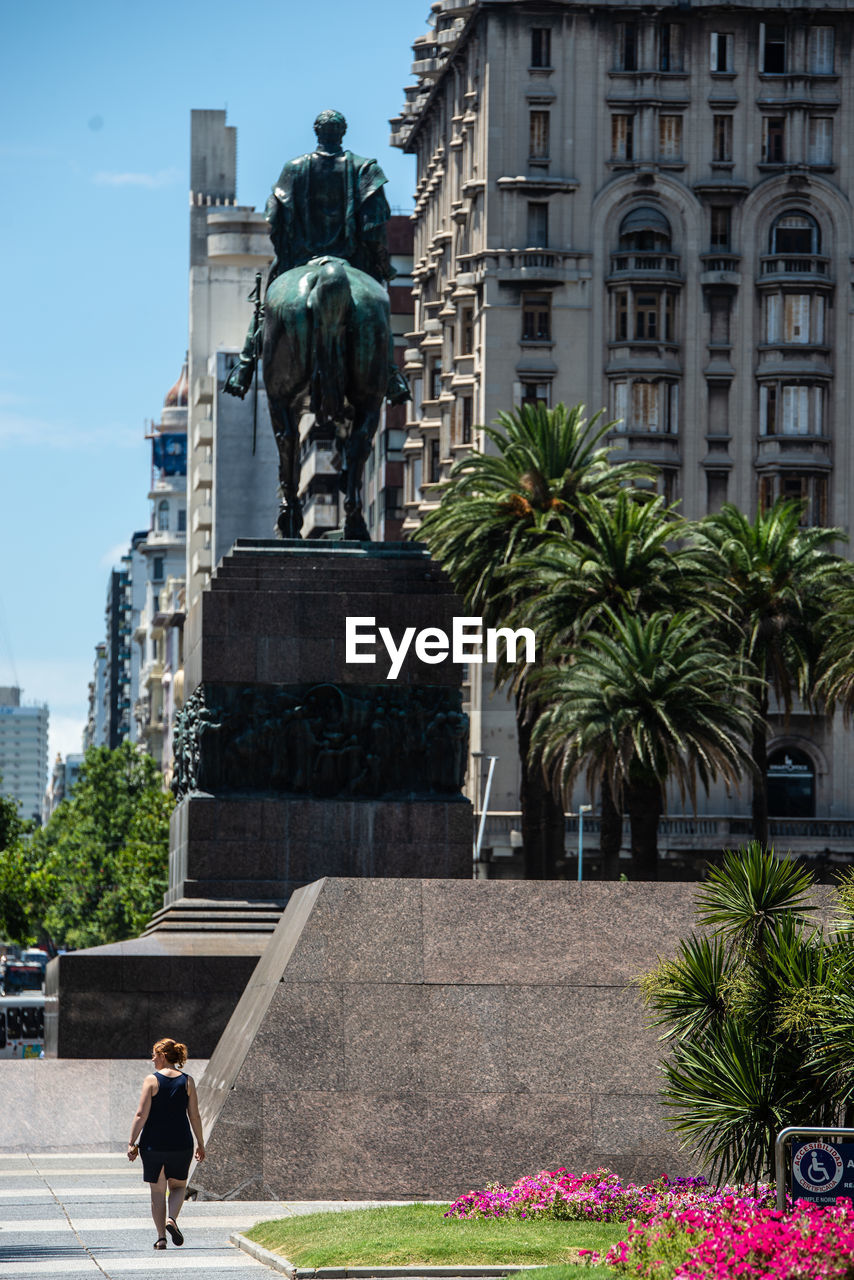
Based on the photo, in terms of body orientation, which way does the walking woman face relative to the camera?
away from the camera

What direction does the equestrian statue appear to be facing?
away from the camera

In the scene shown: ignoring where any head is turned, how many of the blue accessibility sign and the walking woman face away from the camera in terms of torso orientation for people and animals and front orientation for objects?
1

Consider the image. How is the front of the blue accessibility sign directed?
toward the camera

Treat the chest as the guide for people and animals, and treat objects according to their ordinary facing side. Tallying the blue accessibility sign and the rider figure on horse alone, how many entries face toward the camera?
1

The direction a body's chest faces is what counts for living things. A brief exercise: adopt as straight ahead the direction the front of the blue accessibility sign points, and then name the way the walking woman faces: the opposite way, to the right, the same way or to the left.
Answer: the opposite way

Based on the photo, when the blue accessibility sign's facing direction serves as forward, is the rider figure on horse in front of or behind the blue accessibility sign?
behind

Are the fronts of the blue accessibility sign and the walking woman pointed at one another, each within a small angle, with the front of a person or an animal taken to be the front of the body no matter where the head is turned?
no

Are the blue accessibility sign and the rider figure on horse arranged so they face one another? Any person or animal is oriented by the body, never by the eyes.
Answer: no

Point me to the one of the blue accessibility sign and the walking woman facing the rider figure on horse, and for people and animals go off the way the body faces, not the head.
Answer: the walking woman

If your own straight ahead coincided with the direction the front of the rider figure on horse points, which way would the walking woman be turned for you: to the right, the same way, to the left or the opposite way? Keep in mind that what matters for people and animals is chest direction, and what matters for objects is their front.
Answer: the same way

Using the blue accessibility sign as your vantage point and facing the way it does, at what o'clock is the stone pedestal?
The stone pedestal is roughly at 5 o'clock from the blue accessibility sign.

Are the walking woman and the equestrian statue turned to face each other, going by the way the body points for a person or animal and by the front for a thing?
no

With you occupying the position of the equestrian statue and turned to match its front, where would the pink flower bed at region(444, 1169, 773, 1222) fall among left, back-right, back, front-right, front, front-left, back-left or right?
back

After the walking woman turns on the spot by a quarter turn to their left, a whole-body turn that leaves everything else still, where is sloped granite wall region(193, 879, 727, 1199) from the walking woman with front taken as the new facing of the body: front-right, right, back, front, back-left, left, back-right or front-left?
back-right

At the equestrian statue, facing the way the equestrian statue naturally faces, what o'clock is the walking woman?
The walking woman is roughly at 6 o'clock from the equestrian statue.

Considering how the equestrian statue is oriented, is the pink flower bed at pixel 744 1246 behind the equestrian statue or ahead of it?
behind

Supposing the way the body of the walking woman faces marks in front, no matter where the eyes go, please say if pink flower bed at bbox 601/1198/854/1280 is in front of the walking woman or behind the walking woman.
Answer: behind

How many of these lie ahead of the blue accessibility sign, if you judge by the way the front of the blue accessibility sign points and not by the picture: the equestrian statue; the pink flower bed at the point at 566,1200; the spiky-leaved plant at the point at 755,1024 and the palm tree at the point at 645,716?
0
